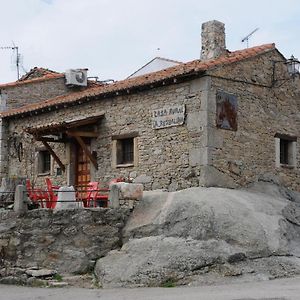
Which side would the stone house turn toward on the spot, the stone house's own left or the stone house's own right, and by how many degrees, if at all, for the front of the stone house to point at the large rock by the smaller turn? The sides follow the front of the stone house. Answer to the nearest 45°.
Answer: approximately 45° to the stone house's own left

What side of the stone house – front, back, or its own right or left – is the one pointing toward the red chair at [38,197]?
front

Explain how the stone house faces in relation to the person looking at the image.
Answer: facing the viewer and to the left of the viewer

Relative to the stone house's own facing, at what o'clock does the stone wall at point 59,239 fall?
The stone wall is roughly at 12 o'clock from the stone house.
